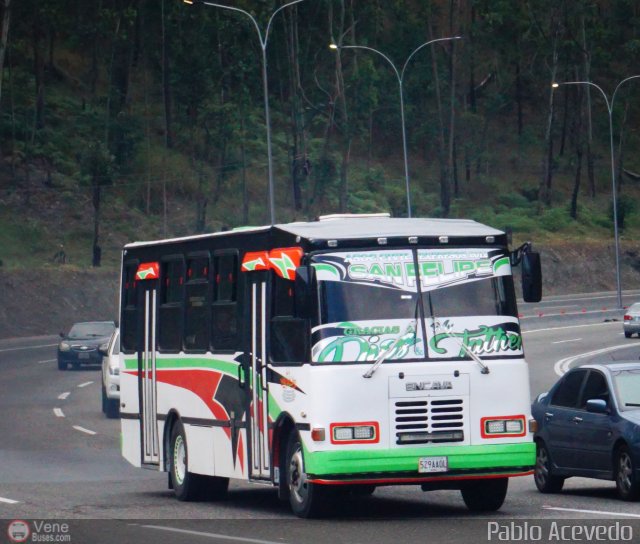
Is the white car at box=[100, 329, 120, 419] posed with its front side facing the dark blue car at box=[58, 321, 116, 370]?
no

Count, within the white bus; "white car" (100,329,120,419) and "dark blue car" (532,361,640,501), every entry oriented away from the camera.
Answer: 0

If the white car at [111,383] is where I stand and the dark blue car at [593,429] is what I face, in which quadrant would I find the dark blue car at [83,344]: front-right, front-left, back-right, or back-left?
back-left

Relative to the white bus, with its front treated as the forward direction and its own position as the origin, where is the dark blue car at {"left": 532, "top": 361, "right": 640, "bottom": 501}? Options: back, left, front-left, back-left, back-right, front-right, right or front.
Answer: left

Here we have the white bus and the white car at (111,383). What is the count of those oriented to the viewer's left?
0

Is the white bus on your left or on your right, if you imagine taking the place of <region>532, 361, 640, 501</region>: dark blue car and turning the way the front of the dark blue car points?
on your right

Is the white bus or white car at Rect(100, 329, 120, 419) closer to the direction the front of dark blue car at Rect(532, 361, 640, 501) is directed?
the white bus

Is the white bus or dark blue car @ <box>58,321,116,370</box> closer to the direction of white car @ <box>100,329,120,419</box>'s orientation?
the white bus

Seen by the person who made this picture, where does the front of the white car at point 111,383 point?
facing the viewer

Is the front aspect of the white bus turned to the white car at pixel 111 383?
no

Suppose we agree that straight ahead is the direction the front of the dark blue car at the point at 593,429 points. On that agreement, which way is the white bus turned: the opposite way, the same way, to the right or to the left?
the same way
